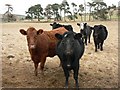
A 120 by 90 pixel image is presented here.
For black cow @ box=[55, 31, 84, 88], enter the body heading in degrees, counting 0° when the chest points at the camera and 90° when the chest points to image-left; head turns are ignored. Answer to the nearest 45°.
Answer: approximately 0°

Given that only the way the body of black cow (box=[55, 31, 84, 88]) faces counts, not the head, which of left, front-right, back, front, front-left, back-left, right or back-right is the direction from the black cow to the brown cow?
back-right

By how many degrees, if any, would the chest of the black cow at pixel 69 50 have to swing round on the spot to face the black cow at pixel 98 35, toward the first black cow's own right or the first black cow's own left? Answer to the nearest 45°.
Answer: approximately 180°

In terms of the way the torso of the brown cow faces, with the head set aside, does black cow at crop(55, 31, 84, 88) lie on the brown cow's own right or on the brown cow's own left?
on the brown cow's own left

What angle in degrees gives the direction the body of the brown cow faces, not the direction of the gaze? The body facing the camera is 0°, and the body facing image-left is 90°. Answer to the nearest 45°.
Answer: approximately 45°

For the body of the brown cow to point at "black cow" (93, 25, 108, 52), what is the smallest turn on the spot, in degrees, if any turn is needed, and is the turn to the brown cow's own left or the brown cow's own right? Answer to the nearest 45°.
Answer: approximately 180°
